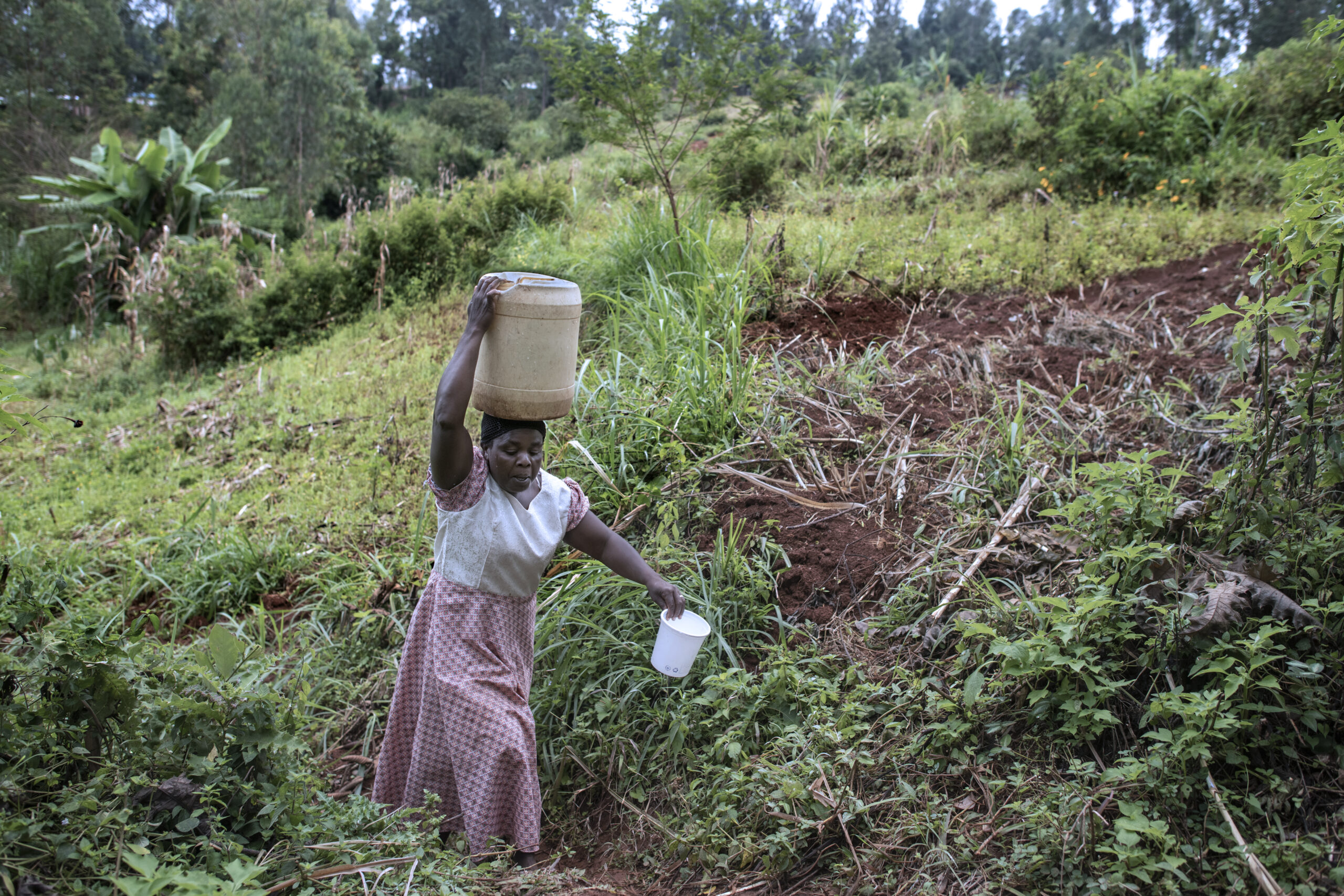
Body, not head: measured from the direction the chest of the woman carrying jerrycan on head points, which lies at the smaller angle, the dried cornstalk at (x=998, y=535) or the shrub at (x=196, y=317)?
the dried cornstalk

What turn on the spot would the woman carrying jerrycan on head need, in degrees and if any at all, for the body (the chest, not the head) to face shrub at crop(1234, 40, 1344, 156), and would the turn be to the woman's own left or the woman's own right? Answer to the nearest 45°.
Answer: approximately 90° to the woman's own left

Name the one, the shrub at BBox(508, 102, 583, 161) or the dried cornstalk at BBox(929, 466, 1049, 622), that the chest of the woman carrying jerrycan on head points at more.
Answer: the dried cornstalk

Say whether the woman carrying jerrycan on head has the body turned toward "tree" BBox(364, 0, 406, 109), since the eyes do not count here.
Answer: no

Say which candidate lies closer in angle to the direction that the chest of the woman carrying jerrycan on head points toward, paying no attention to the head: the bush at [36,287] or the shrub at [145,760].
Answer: the shrub

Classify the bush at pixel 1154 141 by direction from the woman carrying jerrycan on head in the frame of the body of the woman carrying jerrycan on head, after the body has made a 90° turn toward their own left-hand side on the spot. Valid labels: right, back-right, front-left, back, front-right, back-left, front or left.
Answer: front

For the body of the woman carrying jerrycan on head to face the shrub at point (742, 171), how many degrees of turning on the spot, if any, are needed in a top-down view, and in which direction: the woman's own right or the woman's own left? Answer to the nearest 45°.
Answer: approximately 135° to the woman's own left

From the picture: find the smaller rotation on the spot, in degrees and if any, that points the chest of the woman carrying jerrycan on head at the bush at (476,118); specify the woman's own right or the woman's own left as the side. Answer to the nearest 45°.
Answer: approximately 135° to the woman's own left

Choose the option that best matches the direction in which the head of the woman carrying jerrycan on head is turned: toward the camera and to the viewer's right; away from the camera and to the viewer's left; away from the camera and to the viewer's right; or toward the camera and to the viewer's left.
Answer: toward the camera and to the viewer's right

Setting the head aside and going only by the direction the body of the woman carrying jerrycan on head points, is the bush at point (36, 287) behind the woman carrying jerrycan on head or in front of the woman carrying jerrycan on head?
behind

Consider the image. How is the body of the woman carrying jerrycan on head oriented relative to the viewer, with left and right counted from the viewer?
facing the viewer and to the right of the viewer

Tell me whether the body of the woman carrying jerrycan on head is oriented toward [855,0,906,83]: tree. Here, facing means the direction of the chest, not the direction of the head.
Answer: no

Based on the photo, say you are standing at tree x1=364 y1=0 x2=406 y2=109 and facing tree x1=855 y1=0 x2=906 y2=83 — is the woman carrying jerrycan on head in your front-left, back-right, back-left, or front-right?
front-right

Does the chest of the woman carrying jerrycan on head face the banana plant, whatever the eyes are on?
no

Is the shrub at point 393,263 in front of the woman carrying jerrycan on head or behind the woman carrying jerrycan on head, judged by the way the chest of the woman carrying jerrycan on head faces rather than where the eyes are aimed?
behind
